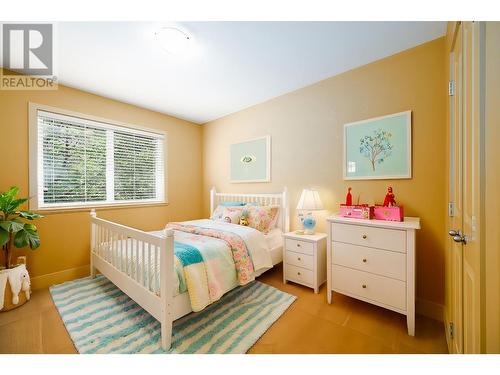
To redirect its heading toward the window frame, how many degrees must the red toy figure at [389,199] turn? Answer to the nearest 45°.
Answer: approximately 90° to its right

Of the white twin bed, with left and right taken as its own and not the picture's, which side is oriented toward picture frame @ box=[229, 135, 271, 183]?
back

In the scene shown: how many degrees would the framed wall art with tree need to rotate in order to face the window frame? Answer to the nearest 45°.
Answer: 0° — it already faces it

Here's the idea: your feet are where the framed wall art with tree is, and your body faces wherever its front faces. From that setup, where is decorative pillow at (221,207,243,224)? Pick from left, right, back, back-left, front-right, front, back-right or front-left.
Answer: front-right

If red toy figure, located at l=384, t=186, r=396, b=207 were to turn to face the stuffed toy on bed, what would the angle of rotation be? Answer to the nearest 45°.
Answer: approximately 45° to its right

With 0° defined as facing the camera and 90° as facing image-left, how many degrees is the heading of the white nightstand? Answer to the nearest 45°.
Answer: approximately 45°

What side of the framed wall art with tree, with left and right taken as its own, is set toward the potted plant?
front

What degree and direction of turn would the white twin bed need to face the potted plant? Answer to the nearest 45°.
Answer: approximately 45° to its right

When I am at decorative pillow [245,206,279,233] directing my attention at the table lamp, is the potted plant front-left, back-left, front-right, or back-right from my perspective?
back-right

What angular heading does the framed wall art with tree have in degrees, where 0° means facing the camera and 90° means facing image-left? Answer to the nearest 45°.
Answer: approximately 45°

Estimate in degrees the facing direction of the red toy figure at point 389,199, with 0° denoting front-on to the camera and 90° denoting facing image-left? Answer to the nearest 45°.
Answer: approximately 45°
